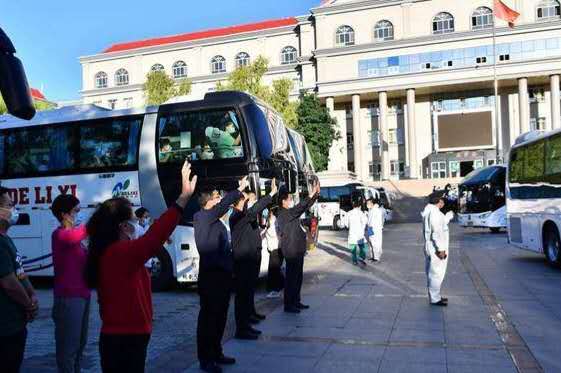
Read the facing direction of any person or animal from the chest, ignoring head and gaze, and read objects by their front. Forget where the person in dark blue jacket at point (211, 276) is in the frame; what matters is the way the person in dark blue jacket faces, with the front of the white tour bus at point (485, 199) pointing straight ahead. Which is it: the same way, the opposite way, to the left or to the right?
the opposite way

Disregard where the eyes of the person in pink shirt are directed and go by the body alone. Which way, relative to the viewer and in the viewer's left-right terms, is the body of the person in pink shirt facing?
facing to the right of the viewer

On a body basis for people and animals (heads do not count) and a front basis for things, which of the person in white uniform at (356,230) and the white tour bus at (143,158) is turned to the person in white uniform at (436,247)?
the white tour bus

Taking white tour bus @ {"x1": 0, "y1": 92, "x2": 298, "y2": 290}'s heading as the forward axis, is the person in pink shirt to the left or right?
on its right

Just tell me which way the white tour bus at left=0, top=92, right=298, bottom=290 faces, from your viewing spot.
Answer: facing the viewer and to the right of the viewer
